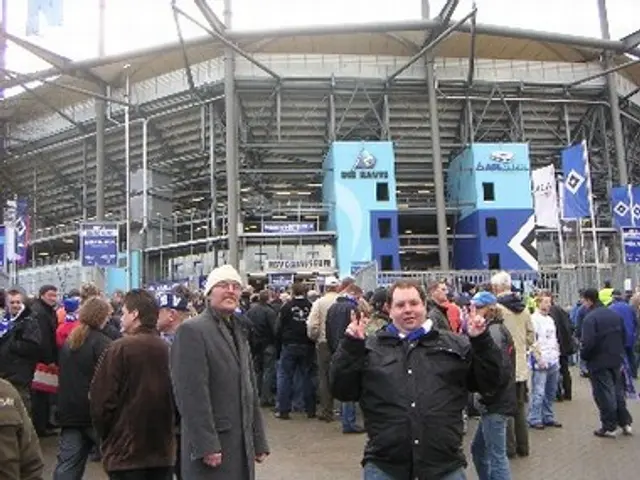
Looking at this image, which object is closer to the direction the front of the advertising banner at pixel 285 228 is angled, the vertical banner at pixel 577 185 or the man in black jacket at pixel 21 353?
the man in black jacket

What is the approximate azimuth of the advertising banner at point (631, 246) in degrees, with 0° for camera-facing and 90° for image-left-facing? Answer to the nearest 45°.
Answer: approximately 0°

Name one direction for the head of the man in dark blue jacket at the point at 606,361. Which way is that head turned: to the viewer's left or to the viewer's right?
to the viewer's left

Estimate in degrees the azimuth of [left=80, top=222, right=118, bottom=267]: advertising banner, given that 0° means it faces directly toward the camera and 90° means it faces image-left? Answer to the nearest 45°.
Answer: approximately 0°

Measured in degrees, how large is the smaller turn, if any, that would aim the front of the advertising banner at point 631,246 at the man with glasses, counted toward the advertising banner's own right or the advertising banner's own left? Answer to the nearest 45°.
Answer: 0° — it already faces them

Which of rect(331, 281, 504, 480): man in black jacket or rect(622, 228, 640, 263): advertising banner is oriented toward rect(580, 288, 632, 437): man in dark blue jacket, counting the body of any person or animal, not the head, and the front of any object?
the advertising banner

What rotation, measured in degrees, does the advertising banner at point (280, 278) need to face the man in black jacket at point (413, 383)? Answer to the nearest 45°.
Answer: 0° — it already faces them
